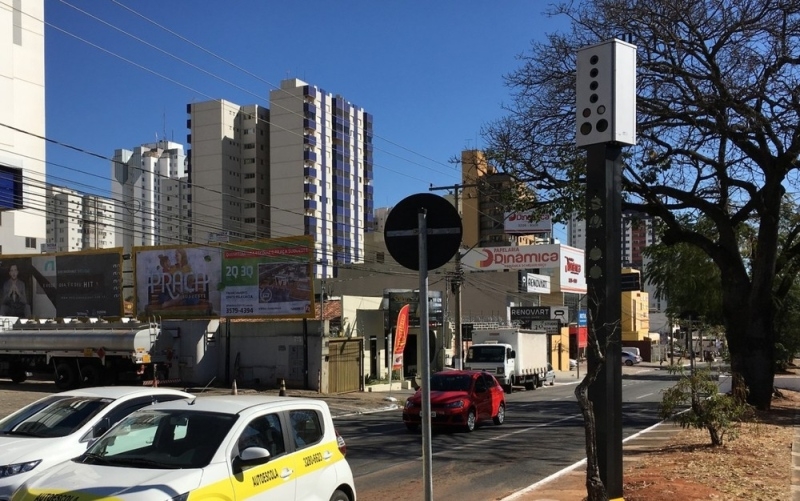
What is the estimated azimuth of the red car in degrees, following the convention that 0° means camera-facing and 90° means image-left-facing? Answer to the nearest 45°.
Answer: approximately 45°

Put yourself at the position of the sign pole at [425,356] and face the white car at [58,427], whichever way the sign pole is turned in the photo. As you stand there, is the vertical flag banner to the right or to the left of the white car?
right

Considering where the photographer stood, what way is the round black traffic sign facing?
facing away from the viewer

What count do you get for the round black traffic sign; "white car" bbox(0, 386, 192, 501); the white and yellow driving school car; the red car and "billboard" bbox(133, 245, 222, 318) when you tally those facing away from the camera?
1

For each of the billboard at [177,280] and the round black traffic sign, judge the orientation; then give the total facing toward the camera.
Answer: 1

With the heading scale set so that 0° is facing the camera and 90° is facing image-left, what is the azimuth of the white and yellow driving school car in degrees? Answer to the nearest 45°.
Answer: approximately 45°

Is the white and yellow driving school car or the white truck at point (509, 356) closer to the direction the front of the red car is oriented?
the white and yellow driving school car

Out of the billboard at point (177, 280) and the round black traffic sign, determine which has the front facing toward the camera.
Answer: the billboard

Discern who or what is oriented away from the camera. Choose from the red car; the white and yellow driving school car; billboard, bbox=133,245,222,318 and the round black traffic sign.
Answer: the round black traffic sign

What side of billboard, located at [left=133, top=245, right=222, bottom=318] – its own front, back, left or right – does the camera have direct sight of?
front

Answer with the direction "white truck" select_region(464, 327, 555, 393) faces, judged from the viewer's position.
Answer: facing the viewer and to the left of the viewer

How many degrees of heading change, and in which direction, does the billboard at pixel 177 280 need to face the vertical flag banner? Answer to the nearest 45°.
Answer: approximately 45° to its left

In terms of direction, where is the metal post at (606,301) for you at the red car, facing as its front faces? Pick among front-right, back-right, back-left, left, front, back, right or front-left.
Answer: front-left

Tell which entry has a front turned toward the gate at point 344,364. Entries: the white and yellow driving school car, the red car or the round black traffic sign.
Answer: the round black traffic sign
